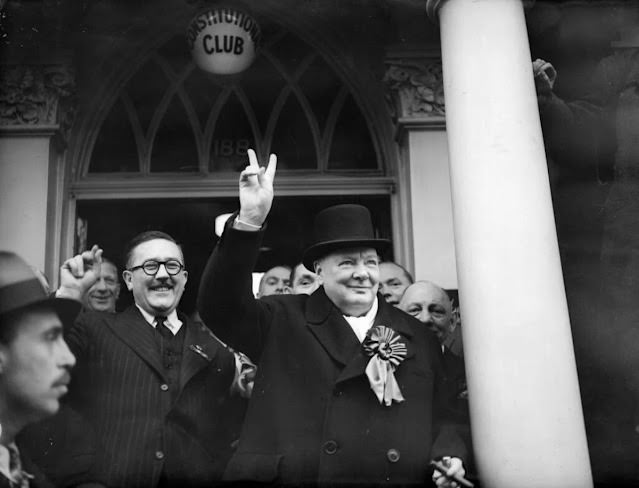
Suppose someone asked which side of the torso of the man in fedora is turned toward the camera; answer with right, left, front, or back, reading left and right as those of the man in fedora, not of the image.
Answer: right

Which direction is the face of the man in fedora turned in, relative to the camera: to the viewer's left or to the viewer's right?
to the viewer's right

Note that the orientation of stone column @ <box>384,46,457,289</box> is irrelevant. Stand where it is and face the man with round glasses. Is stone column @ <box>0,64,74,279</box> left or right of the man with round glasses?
right

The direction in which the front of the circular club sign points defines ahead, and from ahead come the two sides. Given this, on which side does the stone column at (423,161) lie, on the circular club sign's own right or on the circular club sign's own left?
on the circular club sign's own left

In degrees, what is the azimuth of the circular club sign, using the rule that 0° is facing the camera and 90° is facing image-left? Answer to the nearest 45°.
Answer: approximately 0°

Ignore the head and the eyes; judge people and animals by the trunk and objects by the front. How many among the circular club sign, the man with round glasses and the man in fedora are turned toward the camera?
2

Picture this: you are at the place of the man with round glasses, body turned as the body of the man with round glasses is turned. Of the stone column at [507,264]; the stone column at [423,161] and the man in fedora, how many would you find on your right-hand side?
1

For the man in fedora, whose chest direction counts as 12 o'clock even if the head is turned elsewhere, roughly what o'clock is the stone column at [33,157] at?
The stone column is roughly at 9 o'clock from the man in fedora.

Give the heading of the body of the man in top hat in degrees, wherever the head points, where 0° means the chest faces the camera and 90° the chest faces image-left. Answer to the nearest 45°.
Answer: approximately 315°

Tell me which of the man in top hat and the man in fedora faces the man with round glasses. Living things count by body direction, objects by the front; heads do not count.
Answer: the man in fedora

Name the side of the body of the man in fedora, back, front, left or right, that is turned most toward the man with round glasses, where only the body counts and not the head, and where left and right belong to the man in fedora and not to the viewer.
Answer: front
